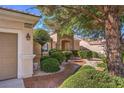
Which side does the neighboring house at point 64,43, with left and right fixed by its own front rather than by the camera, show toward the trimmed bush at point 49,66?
front

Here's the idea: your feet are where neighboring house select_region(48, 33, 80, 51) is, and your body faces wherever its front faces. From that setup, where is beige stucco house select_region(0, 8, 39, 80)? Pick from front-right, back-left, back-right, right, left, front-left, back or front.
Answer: front

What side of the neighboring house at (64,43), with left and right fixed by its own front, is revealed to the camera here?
front
